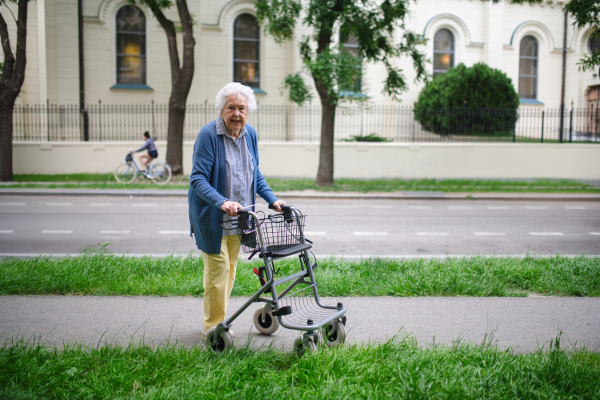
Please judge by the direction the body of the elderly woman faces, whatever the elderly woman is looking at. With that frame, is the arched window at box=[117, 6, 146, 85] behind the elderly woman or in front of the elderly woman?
behind

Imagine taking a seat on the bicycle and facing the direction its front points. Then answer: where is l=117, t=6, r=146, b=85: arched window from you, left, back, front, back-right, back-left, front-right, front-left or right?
right

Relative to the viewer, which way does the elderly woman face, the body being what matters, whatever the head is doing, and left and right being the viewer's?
facing the viewer and to the right of the viewer

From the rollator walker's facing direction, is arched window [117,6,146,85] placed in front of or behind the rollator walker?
behind

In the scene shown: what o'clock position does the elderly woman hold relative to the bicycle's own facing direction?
The elderly woman is roughly at 9 o'clock from the bicycle.

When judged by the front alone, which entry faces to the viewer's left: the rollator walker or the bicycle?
the bicycle

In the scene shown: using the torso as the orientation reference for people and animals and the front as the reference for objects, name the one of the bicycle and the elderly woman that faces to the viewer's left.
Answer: the bicycle
